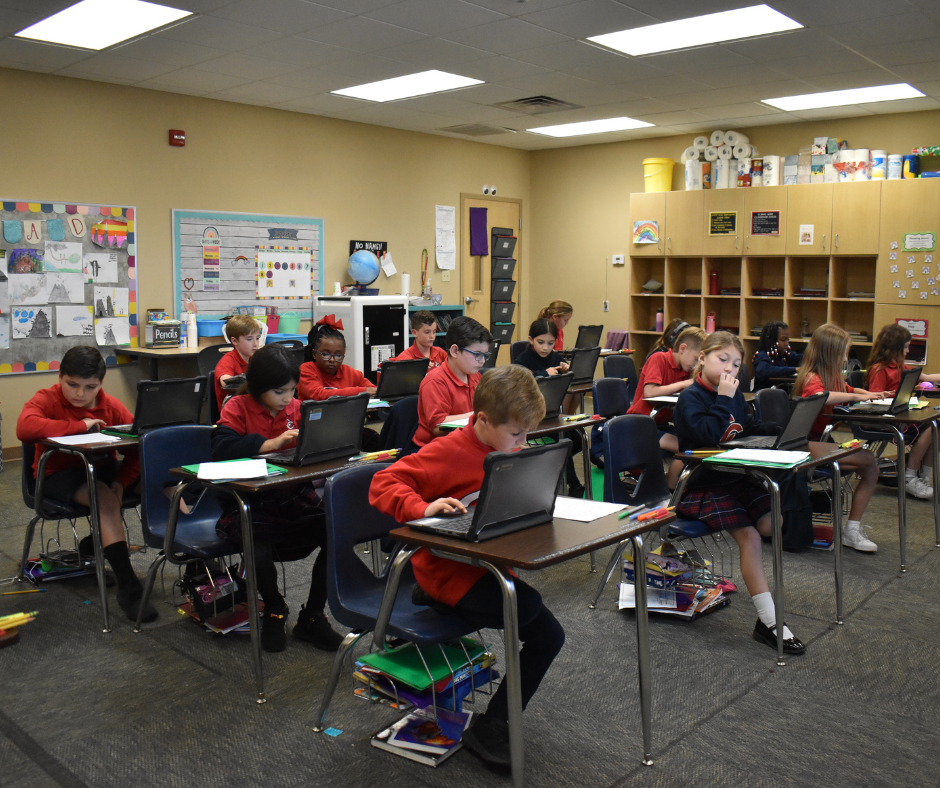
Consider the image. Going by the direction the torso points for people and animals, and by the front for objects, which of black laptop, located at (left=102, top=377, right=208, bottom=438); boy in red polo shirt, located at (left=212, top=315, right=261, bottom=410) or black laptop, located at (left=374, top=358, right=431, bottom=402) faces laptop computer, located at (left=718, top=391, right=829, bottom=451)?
the boy in red polo shirt

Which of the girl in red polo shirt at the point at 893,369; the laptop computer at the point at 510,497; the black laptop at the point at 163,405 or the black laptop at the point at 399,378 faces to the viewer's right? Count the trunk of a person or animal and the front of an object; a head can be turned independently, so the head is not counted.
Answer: the girl in red polo shirt

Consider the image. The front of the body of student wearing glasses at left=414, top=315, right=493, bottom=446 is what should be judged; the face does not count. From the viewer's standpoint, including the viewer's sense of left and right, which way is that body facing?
facing the viewer and to the right of the viewer

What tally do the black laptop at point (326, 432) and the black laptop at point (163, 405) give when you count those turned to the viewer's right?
0

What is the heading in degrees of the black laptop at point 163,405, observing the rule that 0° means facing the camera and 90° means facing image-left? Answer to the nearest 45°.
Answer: approximately 135°

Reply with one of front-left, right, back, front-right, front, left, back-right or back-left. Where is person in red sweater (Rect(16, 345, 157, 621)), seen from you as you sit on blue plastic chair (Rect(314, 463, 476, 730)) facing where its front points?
back

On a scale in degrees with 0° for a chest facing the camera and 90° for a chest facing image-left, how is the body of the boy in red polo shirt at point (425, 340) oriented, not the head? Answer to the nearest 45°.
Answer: approximately 315°

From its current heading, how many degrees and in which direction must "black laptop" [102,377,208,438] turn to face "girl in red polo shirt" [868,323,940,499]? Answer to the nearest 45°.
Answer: approximately 135° to its right

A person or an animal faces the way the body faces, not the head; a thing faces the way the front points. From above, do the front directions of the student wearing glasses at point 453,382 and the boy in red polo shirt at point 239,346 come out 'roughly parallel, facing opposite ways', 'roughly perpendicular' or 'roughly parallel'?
roughly parallel

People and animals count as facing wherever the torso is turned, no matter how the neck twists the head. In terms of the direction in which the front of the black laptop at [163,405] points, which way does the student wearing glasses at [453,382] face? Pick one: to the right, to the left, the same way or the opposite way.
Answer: the opposite way

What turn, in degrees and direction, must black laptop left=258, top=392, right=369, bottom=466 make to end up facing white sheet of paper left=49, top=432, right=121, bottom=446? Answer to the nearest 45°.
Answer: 0° — it already faces it

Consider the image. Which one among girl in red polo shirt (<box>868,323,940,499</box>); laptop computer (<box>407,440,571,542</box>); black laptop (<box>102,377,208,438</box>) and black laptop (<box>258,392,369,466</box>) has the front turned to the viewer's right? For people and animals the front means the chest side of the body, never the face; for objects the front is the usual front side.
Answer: the girl in red polo shirt

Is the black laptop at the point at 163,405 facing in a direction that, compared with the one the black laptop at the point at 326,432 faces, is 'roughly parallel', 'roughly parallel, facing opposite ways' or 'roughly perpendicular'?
roughly parallel

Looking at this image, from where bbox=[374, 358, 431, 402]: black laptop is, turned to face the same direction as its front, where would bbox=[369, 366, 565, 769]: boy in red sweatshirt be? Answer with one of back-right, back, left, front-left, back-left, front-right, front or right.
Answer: back-left
